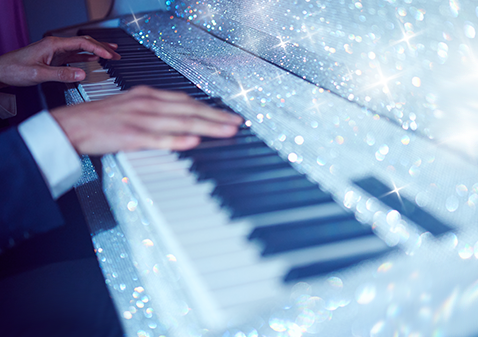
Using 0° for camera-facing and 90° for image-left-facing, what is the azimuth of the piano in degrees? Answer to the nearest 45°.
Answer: approximately 45°
